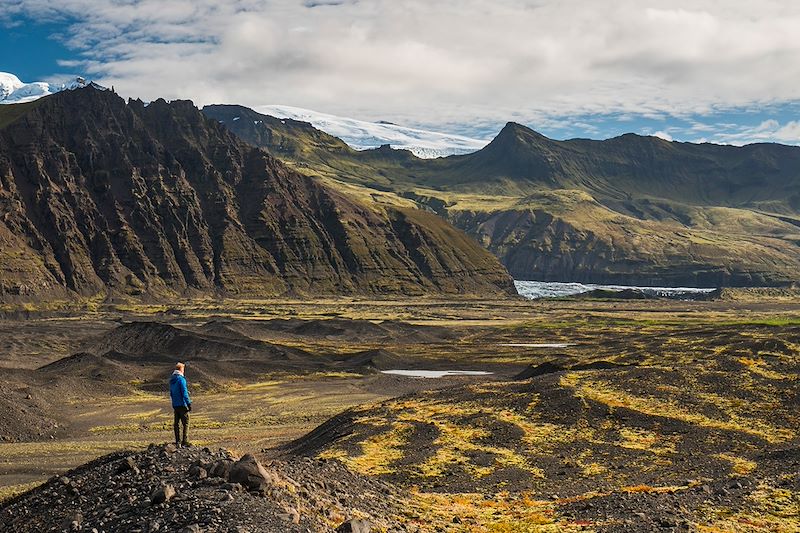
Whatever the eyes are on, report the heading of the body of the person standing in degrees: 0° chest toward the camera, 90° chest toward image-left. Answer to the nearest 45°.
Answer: approximately 225°

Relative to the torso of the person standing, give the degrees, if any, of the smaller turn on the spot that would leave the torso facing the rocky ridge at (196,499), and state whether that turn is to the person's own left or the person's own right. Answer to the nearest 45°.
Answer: approximately 135° to the person's own right

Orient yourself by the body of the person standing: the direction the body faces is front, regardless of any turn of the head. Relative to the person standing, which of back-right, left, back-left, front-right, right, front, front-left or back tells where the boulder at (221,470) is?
back-right

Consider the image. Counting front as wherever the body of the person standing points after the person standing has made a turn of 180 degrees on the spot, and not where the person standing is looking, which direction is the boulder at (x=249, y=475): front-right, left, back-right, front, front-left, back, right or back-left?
front-left
